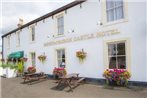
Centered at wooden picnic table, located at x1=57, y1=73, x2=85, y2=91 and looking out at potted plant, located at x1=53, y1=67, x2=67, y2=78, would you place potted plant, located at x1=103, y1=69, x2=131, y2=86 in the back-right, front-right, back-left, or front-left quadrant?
back-right

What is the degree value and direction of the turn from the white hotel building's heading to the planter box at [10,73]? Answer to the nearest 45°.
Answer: approximately 90° to its right

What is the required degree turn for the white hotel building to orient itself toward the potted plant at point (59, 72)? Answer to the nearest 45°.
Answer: approximately 90° to its right

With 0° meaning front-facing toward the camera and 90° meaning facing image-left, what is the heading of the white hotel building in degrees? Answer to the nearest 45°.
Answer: approximately 45°
